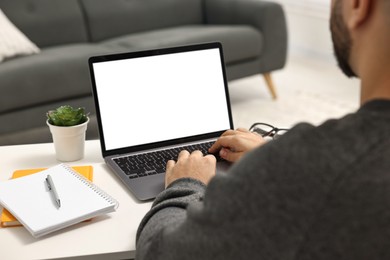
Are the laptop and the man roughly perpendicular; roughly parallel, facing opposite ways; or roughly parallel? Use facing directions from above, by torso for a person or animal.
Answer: roughly parallel, facing opposite ways

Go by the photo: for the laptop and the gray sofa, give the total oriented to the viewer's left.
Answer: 0

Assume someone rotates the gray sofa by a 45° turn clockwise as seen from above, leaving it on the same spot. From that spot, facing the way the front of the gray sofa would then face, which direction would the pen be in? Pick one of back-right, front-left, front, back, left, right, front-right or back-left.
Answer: front

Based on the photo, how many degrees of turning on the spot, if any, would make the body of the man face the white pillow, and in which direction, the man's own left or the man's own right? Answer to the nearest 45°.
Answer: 0° — they already face it

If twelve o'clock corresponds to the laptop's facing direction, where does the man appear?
The man is roughly at 1 o'clock from the laptop.

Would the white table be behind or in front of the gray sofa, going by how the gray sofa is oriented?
in front

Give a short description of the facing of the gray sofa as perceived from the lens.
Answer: facing the viewer and to the right of the viewer

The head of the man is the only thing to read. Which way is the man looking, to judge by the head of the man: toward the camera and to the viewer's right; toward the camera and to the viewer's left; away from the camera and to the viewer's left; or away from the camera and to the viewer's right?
away from the camera and to the viewer's left

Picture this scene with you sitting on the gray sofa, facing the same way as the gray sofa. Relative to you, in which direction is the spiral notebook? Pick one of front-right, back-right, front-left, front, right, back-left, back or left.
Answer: front-right

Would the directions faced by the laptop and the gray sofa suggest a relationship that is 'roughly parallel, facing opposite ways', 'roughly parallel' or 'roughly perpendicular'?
roughly parallel

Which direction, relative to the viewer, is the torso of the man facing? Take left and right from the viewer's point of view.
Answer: facing away from the viewer and to the left of the viewer

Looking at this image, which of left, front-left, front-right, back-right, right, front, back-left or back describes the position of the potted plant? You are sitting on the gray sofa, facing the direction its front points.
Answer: front-right
